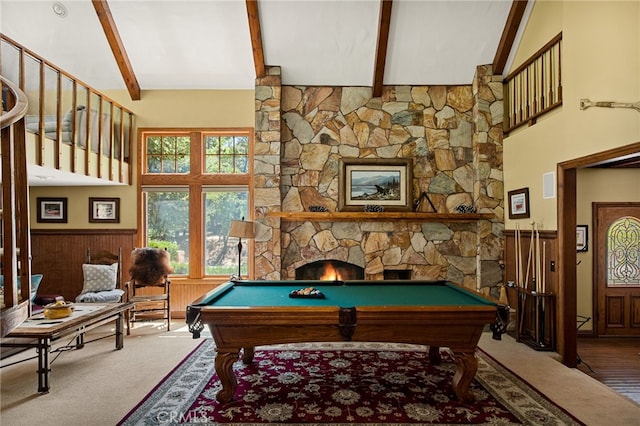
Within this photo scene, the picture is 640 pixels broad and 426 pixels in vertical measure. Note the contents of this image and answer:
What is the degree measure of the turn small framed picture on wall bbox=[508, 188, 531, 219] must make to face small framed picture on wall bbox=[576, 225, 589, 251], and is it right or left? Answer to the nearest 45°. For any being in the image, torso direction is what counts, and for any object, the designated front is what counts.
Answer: approximately 135° to its left

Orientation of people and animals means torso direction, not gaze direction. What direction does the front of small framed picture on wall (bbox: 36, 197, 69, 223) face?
toward the camera

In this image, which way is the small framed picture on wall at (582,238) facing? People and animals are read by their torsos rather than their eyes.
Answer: toward the camera

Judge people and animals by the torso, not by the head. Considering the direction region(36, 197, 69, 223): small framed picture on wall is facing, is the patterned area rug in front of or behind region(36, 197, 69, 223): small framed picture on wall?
in front

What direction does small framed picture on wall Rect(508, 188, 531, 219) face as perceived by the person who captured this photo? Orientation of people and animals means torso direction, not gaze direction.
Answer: facing the viewer and to the left of the viewer

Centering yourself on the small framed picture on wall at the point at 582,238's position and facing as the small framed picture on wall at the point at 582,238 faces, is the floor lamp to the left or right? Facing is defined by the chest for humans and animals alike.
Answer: on its right

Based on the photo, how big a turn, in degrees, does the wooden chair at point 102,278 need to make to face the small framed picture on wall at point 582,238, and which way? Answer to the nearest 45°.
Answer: approximately 45° to its left

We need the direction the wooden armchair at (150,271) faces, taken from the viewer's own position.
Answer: facing the viewer

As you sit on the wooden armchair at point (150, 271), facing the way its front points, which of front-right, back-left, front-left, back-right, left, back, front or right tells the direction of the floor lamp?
front-left

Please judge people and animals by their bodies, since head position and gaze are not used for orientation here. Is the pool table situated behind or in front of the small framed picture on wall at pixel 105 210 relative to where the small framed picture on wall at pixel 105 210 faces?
in front

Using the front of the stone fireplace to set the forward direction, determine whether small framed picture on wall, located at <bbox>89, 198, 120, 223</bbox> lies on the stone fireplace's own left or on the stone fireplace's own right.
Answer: on the stone fireplace's own right

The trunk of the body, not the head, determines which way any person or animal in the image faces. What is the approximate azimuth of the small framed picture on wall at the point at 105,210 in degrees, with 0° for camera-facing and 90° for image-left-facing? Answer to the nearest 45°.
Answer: approximately 0°
